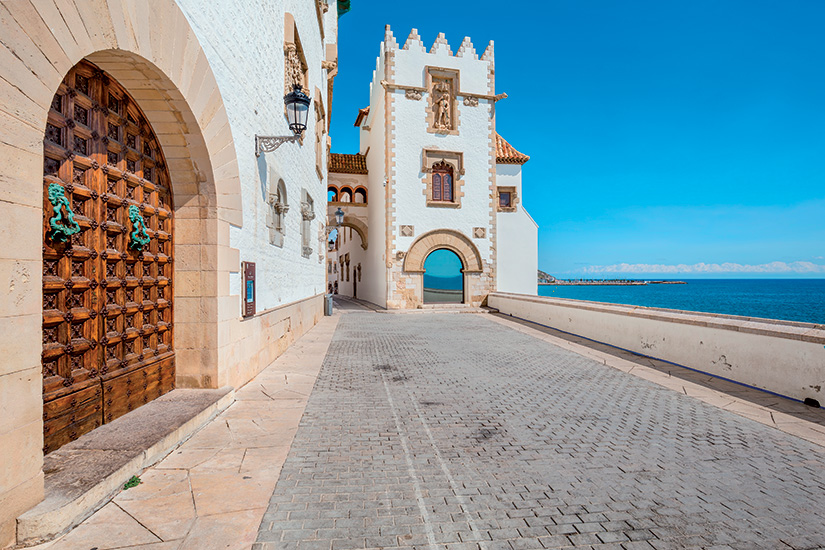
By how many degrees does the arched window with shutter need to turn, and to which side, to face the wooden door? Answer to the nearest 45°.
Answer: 0° — it already faces it

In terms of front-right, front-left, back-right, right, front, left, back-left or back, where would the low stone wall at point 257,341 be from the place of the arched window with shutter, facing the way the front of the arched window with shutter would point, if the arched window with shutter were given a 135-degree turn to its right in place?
back-left

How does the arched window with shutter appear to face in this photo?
toward the camera

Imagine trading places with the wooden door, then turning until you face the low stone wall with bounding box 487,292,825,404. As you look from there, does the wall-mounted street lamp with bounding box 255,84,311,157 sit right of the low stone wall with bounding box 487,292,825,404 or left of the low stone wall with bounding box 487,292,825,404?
left

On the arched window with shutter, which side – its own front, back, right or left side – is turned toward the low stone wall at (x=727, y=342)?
front

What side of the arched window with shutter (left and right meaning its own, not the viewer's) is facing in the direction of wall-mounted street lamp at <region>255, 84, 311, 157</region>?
front
